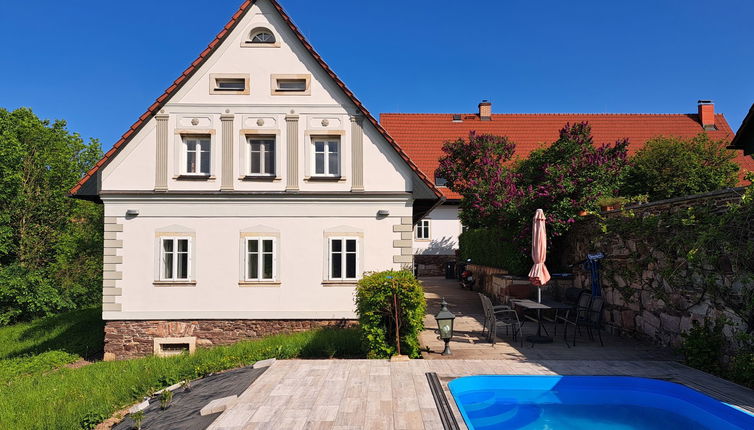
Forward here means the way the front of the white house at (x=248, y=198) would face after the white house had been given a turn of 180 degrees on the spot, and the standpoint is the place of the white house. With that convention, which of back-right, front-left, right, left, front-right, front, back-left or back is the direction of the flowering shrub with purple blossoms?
right

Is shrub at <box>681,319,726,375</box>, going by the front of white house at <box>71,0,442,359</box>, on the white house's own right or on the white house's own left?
on the white house's own left

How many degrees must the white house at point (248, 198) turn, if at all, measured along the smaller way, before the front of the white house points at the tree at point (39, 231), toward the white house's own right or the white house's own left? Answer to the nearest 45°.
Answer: approximately 135° to the white house's own right

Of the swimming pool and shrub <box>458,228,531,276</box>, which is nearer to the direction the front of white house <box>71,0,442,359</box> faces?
the swimming pool

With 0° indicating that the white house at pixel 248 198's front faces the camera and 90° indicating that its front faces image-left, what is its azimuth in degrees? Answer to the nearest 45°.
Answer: approximately 0°

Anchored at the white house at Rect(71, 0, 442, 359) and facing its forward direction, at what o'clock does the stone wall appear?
The stone wall is roughly at 10 o'clock from the white house.

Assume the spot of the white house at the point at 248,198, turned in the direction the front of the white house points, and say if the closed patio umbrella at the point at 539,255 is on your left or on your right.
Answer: on your left

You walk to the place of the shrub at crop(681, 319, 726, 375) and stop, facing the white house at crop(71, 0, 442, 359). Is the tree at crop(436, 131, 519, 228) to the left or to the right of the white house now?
right

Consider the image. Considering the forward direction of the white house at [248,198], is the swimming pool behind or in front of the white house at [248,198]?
in front

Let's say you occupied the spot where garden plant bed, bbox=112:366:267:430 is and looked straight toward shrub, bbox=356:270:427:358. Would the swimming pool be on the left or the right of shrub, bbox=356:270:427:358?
right

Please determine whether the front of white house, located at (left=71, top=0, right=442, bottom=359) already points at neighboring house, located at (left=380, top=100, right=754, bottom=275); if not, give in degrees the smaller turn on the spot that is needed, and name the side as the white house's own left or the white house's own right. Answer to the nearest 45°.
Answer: approximately 135° to the white house's own left

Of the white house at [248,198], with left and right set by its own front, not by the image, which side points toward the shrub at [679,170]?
left

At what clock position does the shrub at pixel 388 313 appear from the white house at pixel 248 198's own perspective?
The shrub is roughly at 11 o'clock from the white house.
